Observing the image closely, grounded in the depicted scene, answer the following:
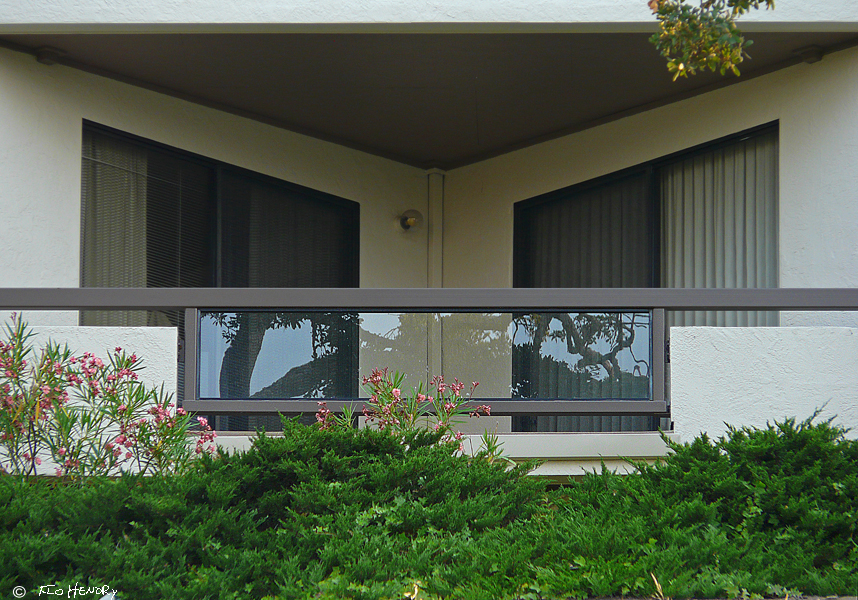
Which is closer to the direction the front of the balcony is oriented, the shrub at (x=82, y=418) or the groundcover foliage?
the groundcover foliage

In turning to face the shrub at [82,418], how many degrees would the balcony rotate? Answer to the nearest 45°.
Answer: approximately 90° to its right

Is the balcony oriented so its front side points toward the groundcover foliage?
yes

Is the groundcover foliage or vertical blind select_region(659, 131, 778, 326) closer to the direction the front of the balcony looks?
the groundcover foliage

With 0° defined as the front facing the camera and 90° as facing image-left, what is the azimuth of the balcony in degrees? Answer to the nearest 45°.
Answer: approximately 0°

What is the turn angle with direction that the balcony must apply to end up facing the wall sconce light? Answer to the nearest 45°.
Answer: approximately 180°

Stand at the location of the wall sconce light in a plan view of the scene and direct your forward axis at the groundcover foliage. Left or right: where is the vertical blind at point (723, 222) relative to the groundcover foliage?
left

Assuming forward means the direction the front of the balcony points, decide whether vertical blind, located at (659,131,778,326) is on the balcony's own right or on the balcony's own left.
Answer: on the balcony's own left
